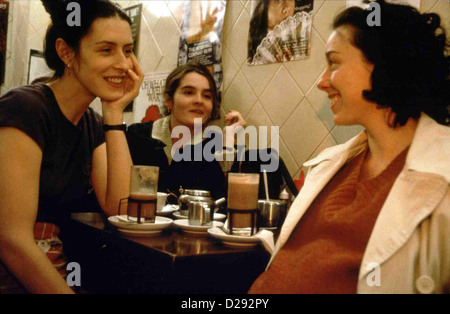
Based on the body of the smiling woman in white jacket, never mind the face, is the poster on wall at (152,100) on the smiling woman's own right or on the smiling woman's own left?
on the smiling woman's own right

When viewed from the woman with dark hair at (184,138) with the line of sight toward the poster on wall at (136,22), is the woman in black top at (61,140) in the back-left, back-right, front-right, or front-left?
back-left

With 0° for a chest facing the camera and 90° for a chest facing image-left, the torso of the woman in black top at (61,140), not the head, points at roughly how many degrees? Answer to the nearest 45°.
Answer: approximately 315°

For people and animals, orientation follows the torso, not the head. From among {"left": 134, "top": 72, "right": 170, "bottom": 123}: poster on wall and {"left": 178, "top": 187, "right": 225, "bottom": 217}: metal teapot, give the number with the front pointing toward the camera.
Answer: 1

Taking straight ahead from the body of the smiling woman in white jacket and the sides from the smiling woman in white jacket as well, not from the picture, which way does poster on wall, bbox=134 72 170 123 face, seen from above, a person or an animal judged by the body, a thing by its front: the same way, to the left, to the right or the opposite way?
to the left

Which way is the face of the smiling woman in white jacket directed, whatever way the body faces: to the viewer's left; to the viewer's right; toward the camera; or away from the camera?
to the viewer's left
